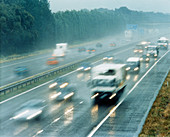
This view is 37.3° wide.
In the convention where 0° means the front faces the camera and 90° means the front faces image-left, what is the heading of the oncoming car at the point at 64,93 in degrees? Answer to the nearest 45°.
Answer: approximately 45°

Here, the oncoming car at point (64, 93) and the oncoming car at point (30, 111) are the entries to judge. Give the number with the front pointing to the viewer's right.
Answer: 0

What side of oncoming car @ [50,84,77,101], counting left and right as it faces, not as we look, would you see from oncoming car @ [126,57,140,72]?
back

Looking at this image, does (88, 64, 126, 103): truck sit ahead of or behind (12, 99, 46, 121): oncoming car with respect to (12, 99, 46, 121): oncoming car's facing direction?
behind

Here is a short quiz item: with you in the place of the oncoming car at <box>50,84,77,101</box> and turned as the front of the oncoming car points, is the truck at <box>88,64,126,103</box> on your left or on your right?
on your left

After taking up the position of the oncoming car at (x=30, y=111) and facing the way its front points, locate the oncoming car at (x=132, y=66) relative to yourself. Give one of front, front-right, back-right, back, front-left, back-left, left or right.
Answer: back

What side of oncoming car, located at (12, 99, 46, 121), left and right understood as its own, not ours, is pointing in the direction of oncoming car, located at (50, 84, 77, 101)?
back
